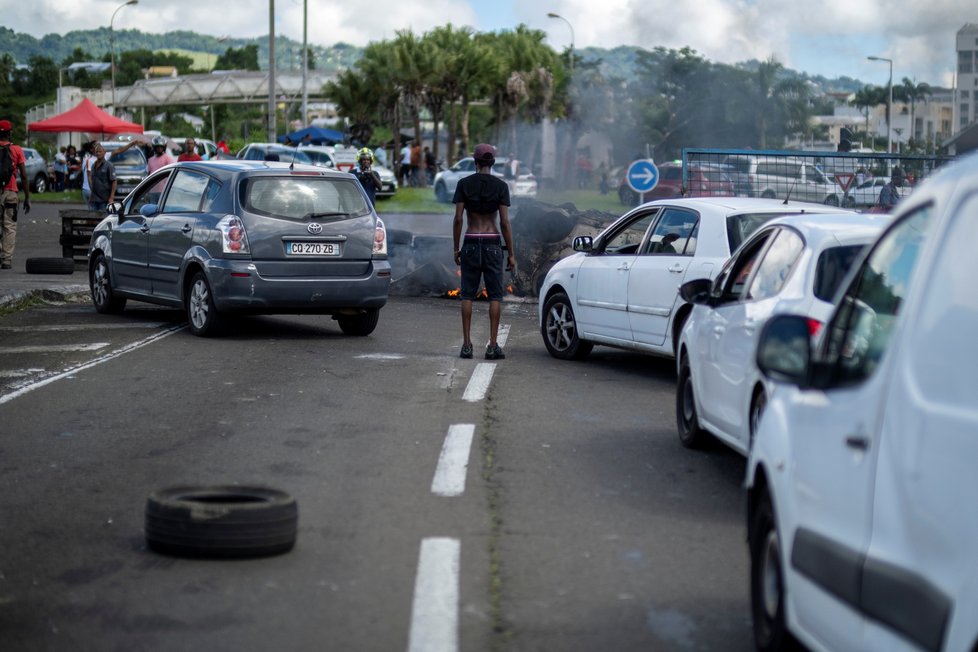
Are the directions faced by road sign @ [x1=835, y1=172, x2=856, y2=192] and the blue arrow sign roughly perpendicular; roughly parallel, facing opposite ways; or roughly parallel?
roughly parallel

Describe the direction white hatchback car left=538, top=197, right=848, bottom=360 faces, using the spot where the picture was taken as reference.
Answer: facing away from the viewer and to the left of the viewer

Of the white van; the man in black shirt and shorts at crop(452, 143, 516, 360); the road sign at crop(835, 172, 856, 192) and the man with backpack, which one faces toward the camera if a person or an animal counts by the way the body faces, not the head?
the road sign

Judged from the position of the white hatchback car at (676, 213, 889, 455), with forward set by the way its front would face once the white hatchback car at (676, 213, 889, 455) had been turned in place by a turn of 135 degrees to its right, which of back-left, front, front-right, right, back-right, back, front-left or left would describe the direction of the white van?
right

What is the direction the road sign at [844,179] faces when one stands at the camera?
facing the viewer

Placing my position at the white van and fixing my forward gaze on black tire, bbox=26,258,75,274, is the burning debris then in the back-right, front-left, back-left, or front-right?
front-right

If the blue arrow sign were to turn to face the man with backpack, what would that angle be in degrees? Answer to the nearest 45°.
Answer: approximately 45° to its right

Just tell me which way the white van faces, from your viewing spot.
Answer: facing away from the viewer and to the left of the viewer

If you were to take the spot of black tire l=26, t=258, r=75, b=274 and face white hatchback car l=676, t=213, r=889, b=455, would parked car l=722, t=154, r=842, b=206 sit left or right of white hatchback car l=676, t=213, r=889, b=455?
left

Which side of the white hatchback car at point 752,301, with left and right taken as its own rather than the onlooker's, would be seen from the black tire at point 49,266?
front

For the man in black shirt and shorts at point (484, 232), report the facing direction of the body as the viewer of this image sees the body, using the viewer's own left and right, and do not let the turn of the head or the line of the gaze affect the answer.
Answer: facing away from the viewer

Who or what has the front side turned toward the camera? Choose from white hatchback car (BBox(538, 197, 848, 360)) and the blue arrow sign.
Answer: the blue arrow sign

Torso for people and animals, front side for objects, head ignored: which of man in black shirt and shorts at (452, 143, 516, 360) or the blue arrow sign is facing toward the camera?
the blue arrow sign

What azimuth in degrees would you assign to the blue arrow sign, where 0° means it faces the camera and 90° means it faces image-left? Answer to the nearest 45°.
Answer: approximately 0°

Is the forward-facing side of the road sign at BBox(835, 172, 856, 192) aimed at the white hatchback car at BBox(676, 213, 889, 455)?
yes

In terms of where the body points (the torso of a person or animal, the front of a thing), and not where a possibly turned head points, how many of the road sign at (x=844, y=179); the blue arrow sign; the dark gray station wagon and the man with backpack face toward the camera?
2

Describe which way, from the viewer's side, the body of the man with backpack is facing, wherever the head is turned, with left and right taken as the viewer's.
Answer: facing away from the viewer
